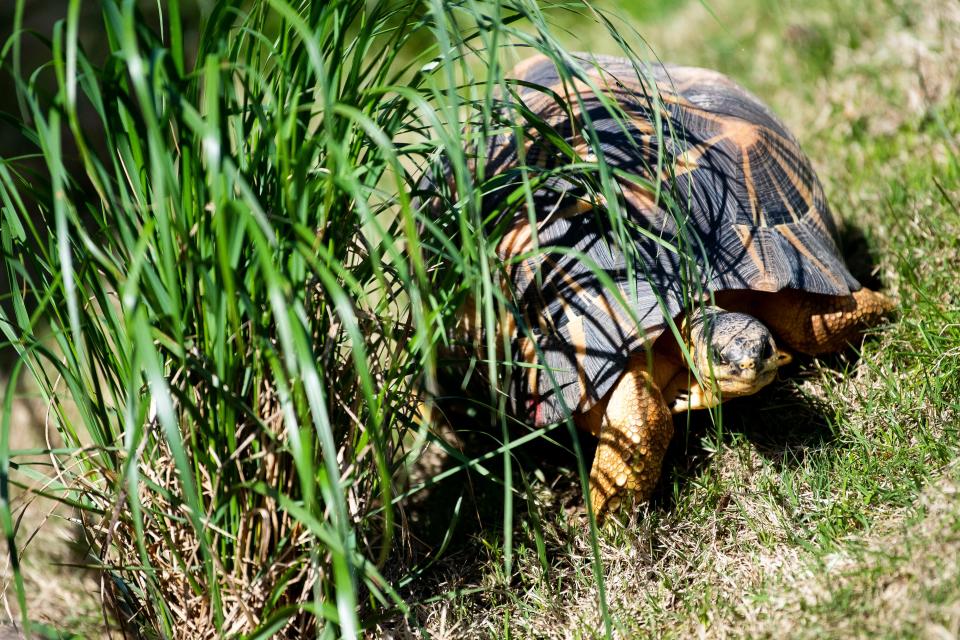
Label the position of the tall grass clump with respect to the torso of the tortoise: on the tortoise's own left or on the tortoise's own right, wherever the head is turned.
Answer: on the tortoise's own right
